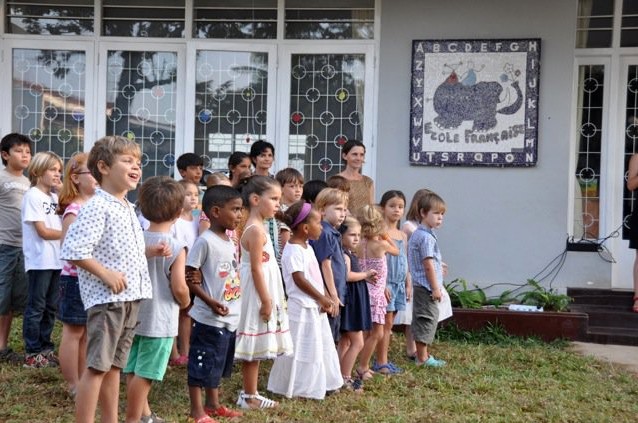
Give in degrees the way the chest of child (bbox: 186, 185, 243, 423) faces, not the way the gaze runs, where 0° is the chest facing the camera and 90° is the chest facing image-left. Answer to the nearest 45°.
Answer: approximately 315°

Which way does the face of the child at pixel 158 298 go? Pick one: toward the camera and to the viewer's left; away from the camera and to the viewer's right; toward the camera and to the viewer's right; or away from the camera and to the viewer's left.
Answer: away from the camera and to the viewer's right

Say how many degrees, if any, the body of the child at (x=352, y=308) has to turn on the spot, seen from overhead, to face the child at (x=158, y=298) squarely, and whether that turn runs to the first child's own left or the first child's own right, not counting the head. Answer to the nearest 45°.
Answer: approximately 90° to the first child's own right

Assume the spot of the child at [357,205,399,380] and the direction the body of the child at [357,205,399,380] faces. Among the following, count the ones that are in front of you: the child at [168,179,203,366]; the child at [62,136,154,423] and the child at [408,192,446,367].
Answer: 1

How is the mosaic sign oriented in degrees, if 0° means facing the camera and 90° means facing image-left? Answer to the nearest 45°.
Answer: approximately 0°

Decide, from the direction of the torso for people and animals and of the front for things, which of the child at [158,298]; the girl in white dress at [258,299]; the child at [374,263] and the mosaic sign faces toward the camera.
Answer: the mosaic sign

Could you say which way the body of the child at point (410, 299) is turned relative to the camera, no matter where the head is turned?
to the viewer's right
